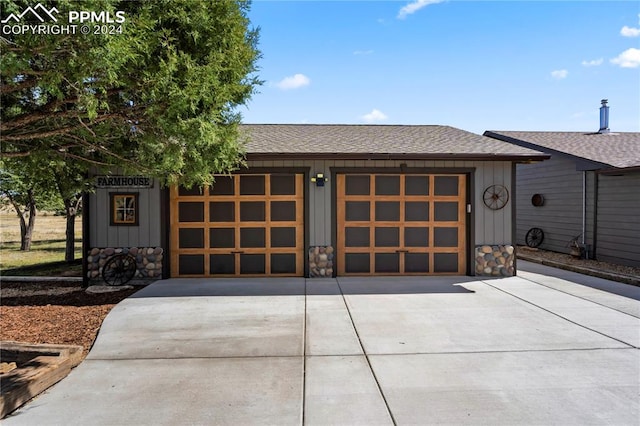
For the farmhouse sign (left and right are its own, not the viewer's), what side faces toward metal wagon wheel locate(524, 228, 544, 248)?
left

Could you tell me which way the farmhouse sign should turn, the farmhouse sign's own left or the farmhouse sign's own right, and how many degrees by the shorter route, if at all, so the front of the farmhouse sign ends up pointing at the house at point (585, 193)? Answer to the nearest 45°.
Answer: approximately 90° to the farmhouse sign's own left

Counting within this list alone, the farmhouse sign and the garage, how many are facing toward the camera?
2

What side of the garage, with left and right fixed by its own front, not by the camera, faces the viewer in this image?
front

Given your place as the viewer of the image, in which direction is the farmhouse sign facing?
facing the viewer
